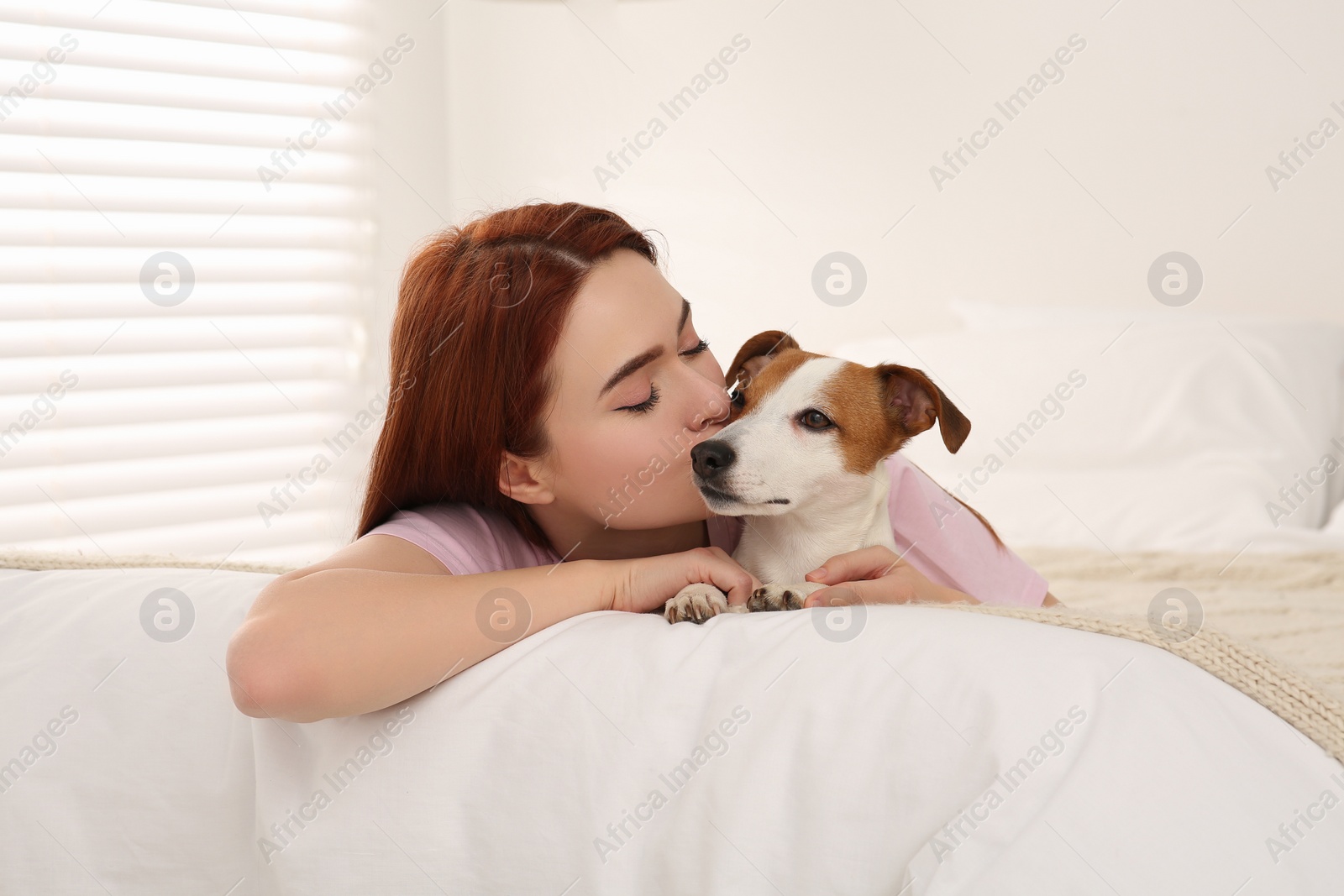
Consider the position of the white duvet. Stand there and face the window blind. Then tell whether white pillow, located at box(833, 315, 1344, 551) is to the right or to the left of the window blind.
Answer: right

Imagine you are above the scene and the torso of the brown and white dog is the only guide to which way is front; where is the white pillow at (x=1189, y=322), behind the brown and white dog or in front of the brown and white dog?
behind

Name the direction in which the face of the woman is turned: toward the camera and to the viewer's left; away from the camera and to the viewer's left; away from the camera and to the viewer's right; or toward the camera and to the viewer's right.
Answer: toward the camera and to the viewer's right

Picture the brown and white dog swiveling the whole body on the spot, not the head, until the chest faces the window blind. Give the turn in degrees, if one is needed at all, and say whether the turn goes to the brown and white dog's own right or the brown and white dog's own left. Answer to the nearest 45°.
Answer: approximately 90° to the brown and white dog's own right

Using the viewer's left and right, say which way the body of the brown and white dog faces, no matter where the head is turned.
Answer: facing the viewer and to the left of the viewer

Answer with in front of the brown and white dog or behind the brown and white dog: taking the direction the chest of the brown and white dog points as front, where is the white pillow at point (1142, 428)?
behind
